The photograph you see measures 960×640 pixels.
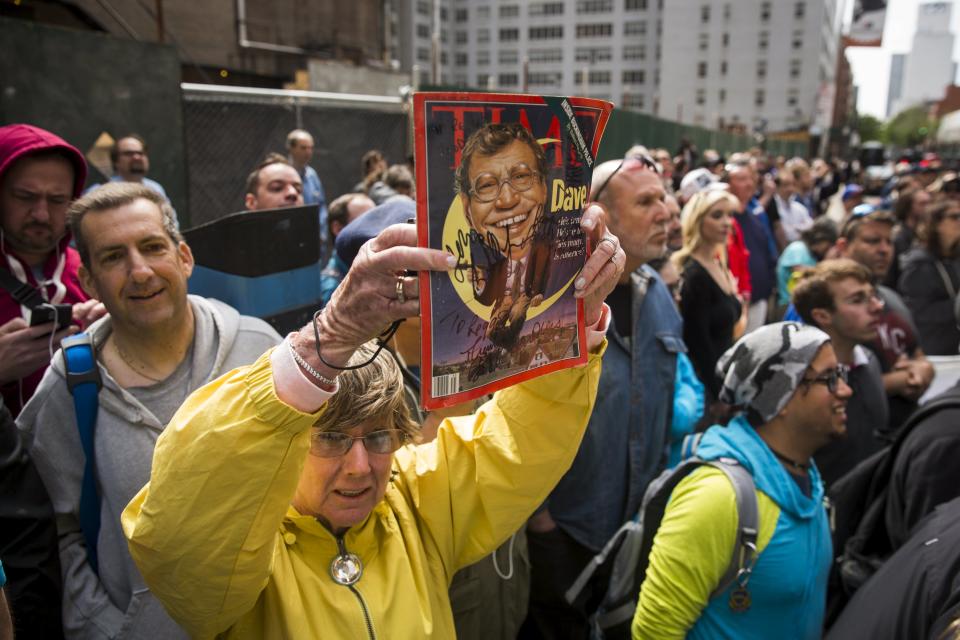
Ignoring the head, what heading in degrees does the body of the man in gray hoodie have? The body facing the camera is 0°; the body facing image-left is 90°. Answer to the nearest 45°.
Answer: approximately 0°

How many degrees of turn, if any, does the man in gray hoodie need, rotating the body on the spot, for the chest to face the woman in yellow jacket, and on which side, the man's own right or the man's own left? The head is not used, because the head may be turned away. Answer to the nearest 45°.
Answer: approximately 45° to the man's own left

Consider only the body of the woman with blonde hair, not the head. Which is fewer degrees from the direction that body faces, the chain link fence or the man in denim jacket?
the man in denim jacket

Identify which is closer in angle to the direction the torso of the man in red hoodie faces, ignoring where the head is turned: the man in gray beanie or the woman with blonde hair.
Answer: the man in gray beanie

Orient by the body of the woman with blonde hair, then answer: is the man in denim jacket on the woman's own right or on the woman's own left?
on the woman's own right

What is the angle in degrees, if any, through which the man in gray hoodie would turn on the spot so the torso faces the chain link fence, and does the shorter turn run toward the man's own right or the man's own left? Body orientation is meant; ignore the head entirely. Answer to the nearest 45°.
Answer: approximately 180°

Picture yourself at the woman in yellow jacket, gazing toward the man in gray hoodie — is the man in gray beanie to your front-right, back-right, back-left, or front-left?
back-right

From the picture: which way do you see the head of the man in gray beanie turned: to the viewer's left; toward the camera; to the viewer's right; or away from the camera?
to the viewer's right

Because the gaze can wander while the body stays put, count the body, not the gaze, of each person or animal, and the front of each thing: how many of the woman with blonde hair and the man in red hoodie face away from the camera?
0

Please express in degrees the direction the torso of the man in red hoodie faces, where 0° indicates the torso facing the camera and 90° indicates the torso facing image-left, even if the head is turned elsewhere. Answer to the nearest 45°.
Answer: approximately 315°
